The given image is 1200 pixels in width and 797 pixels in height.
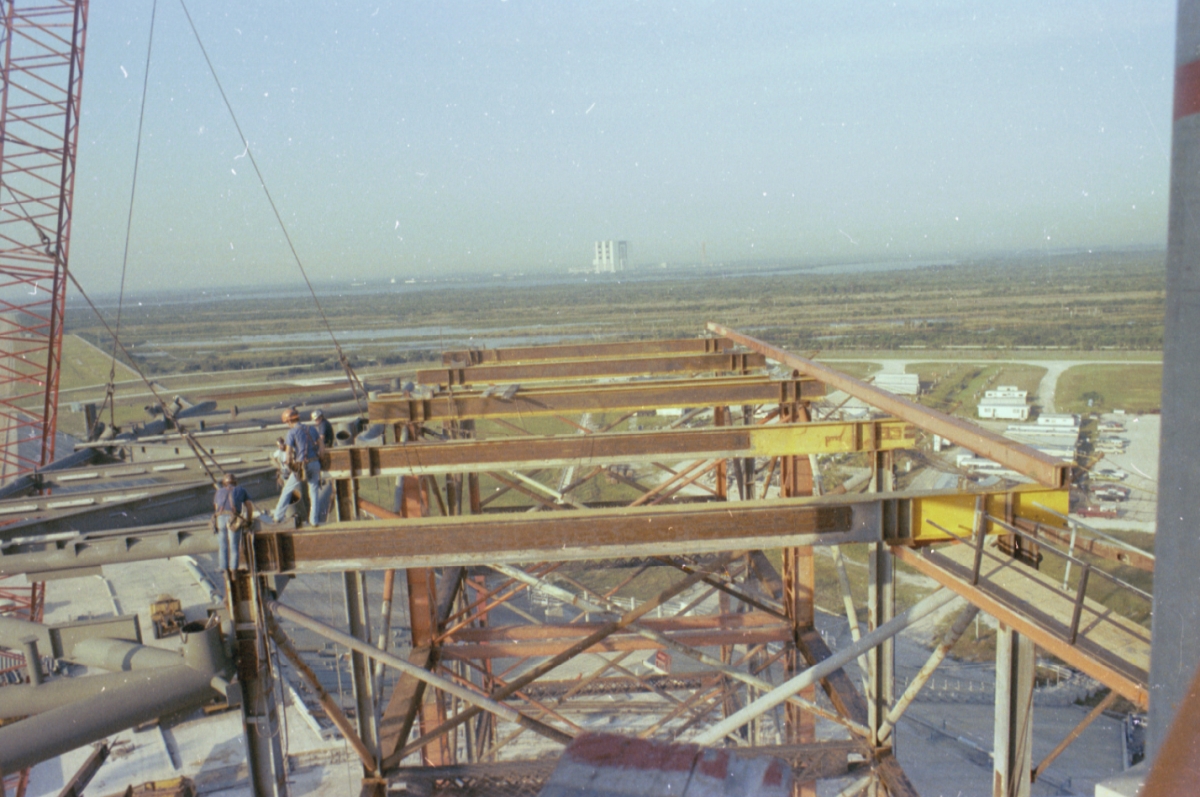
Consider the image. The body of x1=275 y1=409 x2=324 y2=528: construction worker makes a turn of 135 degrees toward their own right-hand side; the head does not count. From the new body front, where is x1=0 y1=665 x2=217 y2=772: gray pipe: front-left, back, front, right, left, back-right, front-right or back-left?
back-right

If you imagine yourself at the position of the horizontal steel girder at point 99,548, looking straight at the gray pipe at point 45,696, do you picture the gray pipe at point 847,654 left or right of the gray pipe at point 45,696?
left

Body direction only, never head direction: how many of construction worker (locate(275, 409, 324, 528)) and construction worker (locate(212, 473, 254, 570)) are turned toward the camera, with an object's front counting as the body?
0

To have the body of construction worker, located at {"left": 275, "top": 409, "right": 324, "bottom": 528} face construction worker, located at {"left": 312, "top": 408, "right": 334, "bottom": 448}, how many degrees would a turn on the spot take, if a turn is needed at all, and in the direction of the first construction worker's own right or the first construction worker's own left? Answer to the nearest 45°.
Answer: approximately 45° to the first construction worker's own right

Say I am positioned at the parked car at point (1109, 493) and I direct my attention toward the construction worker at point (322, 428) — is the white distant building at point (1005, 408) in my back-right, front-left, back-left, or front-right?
back-right

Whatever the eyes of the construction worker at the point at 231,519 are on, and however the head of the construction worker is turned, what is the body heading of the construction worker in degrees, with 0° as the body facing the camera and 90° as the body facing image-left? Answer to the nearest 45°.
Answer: approximately 180°

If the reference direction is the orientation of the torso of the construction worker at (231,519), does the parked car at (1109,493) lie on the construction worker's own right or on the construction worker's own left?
on the construction worker's own right

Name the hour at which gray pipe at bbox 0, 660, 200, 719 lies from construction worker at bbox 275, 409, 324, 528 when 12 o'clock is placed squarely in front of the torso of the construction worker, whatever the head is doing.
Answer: The gray pipe is roughly at 10 o'clock from the construction worker.

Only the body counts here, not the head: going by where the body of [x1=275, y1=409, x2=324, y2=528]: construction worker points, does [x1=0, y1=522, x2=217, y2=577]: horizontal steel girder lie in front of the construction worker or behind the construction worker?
in front

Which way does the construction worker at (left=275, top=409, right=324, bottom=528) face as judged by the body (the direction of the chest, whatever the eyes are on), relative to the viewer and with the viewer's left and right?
facing away from the viewer and to the left of the viewer

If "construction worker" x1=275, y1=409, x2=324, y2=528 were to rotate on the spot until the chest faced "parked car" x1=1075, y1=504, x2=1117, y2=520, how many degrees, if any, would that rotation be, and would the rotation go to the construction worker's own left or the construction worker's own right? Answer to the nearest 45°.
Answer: approximately 90° to the construction worker's own right
